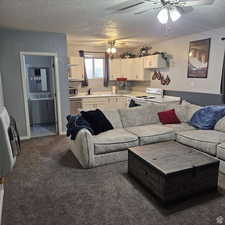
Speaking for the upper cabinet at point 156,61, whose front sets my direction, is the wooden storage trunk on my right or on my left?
on my left

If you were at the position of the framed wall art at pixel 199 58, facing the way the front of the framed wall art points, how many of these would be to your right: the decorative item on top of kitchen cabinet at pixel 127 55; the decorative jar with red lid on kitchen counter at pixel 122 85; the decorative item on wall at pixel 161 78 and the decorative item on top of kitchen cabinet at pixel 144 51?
4

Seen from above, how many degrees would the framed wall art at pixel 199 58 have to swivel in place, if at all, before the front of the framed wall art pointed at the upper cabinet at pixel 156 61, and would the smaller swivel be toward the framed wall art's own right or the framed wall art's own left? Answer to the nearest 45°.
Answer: approximately 90° to the framed wall art's own right

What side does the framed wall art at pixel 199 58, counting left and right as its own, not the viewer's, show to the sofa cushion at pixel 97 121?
front

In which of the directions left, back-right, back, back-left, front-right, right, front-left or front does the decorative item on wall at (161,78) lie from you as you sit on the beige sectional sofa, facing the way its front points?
back

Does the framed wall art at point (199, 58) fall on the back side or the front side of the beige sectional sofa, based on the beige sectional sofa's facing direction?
on the back side

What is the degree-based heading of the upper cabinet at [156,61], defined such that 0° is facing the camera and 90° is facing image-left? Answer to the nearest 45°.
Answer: approximately 45°

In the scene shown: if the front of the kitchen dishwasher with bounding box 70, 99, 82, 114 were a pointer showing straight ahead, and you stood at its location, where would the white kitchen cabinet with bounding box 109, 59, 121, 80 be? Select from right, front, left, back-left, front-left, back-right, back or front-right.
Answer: back-left

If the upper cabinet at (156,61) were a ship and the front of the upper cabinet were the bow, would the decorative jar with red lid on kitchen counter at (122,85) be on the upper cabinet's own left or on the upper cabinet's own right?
on the upper cabinet's own right

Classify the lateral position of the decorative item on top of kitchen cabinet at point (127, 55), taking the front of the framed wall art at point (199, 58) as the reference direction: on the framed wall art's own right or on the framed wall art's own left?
on the framed wall art's own right

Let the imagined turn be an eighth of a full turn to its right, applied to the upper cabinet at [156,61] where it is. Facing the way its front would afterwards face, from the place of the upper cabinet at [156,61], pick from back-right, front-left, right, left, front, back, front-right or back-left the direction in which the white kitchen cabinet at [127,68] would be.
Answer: front-right

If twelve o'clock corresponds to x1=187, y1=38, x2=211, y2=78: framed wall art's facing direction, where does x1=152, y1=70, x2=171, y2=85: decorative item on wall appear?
The decorative item on wall is roughly at 3 o'clock from the framed wall art.
